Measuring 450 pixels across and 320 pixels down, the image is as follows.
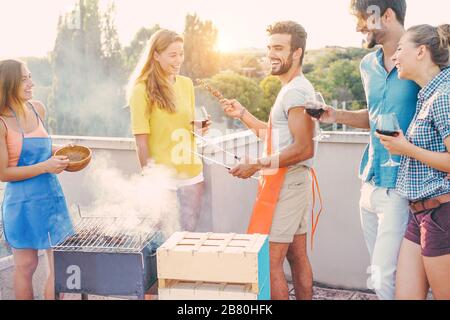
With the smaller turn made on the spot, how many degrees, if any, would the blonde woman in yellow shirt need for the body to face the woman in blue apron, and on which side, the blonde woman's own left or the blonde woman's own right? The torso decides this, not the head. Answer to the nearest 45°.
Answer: approximately 90° to the blonde woman's own right

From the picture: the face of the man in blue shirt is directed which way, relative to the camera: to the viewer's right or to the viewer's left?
to the viewer's left

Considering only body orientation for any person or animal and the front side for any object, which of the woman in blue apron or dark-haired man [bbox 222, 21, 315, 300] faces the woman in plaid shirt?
the woman in blue apron

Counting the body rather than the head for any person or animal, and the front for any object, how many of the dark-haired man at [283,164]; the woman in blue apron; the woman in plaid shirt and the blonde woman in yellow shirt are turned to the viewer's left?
2

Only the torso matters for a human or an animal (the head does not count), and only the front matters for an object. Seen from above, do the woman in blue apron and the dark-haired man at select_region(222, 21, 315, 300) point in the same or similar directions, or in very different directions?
very different directions

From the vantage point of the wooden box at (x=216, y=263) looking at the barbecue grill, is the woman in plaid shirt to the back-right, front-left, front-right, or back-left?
back-right

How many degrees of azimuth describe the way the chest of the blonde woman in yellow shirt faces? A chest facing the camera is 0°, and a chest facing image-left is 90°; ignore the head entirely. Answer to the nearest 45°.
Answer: approximately 315°

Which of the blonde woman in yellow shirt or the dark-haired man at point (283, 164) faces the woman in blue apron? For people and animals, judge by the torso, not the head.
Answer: the dark-haired man

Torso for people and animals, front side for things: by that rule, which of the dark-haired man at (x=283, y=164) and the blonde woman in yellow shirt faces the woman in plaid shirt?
the blonde woman in yellow shirt

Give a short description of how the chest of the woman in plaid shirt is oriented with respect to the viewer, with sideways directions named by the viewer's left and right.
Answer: facing to the left of the viewer

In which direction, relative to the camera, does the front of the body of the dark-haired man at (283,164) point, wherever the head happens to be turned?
to the viewer's left

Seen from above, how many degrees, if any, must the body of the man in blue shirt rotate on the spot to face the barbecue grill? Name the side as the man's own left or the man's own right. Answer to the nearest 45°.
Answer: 0° — they already face it
